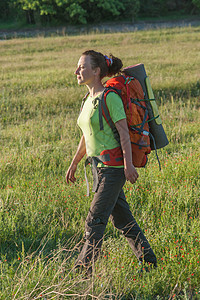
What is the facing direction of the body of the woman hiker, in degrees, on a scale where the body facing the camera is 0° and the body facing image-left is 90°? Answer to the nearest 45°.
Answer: approximately 90°
